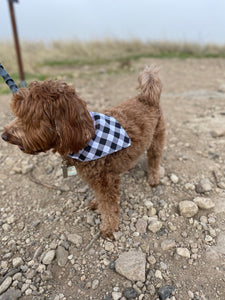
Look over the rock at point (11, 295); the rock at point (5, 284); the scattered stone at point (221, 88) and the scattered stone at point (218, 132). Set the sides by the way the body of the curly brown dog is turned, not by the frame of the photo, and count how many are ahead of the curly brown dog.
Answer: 2

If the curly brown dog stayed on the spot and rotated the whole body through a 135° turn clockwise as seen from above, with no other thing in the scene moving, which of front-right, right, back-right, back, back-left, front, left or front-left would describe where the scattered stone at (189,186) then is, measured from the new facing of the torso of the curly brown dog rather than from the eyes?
right

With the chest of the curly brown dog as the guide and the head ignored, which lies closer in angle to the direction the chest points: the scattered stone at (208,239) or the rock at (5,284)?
the rock

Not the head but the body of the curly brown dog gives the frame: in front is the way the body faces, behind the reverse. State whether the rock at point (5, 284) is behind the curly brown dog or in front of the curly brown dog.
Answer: in front

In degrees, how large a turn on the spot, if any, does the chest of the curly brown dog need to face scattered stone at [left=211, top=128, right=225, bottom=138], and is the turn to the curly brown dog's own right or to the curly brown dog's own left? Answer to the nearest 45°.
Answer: approximately 180°

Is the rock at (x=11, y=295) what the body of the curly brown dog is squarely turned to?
yes

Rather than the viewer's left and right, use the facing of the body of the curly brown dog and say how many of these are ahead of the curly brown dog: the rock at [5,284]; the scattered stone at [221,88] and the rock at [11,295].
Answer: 2

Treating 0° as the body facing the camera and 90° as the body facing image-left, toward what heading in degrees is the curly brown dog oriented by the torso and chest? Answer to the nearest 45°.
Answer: approximately 45°

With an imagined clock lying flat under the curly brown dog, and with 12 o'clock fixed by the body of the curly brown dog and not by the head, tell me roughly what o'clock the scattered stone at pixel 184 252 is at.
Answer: The scattered stone is roughly at 9 o'clock from the curly brown dog.

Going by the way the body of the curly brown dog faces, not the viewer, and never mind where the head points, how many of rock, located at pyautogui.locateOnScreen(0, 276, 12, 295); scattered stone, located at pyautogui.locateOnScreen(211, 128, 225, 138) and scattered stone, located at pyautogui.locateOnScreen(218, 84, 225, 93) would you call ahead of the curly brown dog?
1
